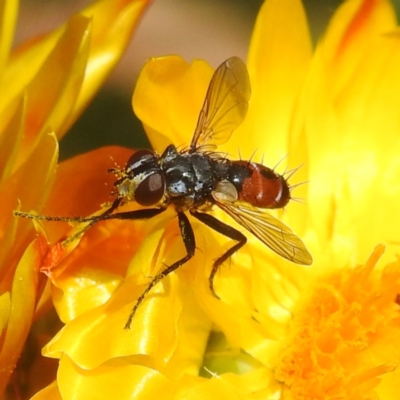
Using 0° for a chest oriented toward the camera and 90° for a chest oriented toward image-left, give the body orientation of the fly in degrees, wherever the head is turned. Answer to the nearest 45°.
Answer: approximately 90°
